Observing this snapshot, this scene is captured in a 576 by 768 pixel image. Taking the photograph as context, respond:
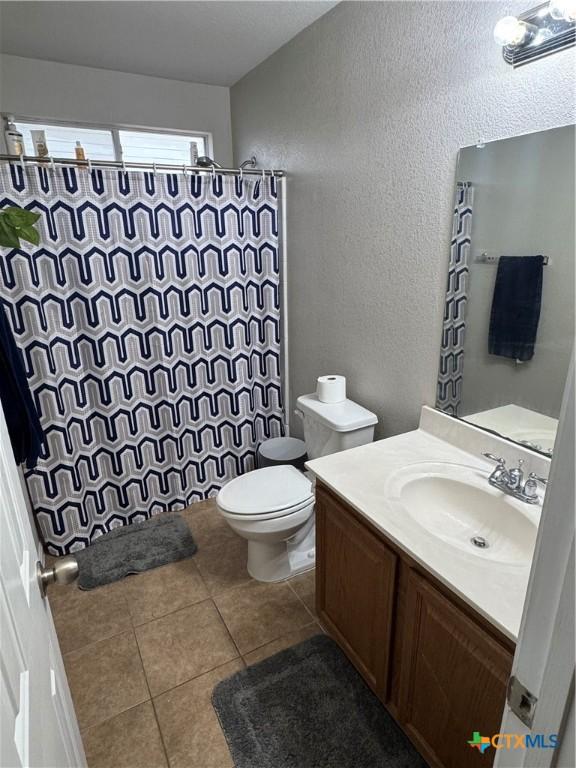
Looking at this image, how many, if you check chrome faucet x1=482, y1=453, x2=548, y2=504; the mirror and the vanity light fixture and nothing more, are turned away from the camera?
0

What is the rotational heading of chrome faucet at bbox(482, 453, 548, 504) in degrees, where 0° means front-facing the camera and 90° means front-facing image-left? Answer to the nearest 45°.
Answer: approximately 45°

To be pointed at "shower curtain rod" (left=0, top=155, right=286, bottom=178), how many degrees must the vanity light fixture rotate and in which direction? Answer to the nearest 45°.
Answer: approximately 45° to its right

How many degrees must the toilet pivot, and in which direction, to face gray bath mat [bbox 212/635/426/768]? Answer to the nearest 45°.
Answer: approximately 45° to its left

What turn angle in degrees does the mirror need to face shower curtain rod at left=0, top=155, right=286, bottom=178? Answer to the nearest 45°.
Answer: approximately 45° to its right

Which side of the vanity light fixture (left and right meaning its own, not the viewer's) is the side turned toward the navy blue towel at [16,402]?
front

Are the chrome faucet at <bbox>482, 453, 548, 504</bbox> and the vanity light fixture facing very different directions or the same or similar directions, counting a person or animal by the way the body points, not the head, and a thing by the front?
same or similar directions

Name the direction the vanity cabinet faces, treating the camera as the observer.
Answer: facing the viewer and to the left of the viewer

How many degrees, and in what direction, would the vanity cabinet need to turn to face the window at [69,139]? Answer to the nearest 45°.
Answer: approximately 90° to its right

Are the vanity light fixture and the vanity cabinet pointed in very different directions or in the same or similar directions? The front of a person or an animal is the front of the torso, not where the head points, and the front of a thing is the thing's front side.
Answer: same or similar directions

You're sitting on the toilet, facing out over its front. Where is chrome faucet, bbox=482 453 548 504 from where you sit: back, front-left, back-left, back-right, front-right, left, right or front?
left
